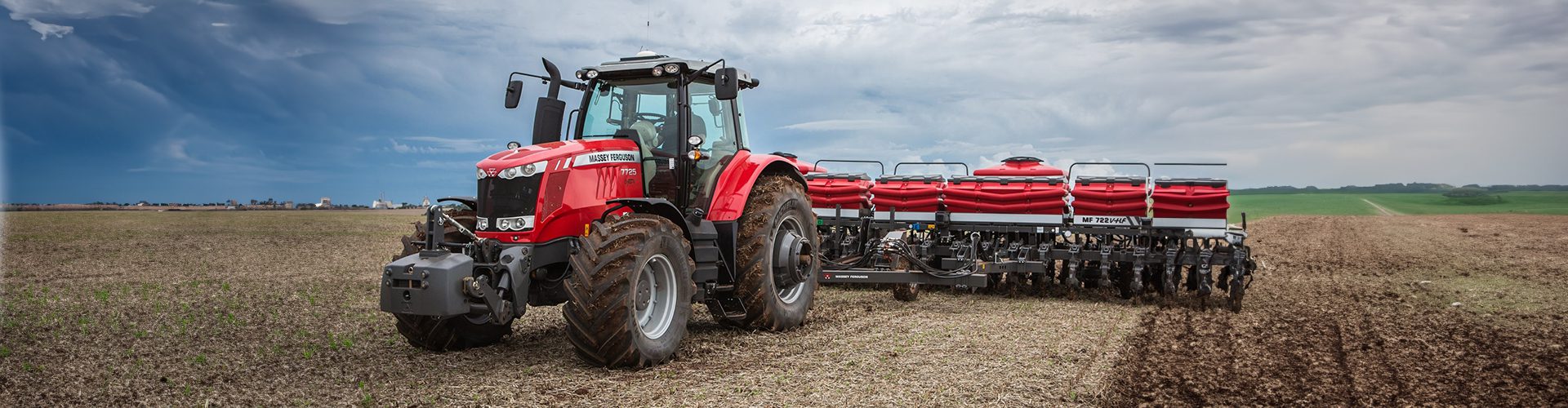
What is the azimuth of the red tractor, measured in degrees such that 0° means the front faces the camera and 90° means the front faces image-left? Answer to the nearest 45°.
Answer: approximately 45°
